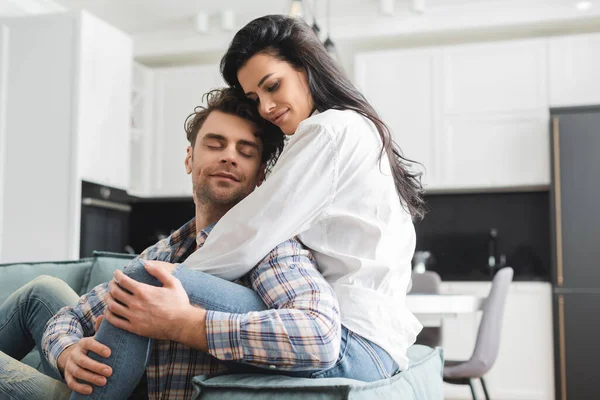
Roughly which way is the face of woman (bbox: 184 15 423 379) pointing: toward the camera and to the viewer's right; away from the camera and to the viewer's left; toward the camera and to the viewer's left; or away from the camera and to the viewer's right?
toward the camera and to the viewer's left

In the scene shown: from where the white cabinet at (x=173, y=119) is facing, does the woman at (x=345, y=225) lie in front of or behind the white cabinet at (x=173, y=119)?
in front

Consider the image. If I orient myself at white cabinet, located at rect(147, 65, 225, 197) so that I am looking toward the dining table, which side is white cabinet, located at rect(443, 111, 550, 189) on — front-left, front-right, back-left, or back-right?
front-left

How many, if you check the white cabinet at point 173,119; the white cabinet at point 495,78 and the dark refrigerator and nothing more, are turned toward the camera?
3

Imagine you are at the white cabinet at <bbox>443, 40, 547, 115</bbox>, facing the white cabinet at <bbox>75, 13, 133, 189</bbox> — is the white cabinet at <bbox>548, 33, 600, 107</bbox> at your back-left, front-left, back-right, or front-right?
back-left

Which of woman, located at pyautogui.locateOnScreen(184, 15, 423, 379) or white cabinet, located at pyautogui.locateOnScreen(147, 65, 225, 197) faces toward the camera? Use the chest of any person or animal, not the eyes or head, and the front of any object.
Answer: the white cabinet

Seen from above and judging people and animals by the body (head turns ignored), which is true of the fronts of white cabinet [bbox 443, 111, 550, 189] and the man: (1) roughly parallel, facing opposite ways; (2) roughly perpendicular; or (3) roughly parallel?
roughly parallel

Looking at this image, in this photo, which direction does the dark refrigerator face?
toward the camera

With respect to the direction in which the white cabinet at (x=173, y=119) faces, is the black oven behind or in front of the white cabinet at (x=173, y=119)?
in front

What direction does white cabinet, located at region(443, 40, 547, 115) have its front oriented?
toward the camera

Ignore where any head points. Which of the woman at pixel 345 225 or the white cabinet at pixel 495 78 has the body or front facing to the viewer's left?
the woman

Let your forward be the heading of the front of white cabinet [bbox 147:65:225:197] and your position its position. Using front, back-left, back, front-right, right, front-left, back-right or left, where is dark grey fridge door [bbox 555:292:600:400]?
front-left

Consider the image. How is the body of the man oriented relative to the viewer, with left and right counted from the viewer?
facing the viewer and to the left of the viewer

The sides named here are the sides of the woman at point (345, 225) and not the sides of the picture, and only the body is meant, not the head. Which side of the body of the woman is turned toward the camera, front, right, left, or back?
left

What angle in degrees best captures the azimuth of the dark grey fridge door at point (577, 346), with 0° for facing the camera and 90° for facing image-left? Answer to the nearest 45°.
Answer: approximately 0°

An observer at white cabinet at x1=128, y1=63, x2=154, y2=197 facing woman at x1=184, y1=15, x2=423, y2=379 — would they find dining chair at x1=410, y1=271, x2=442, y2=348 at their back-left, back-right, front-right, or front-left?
front-left
